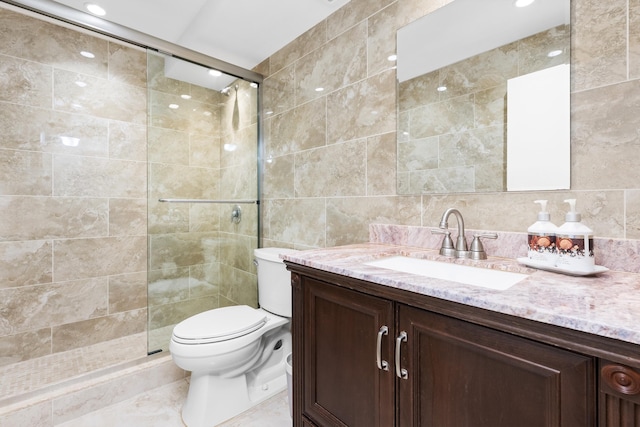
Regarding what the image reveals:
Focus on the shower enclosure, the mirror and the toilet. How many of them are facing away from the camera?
0

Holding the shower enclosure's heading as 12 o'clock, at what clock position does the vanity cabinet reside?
The vanity cabinet is roughly at 11 o'clock from the shower enclosure.

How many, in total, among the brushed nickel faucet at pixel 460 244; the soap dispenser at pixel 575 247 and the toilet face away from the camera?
0

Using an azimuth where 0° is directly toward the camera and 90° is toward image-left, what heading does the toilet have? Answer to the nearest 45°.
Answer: approximately 45°

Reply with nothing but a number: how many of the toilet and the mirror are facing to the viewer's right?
0

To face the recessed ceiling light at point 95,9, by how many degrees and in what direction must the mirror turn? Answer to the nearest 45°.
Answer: approximately 45° to its right

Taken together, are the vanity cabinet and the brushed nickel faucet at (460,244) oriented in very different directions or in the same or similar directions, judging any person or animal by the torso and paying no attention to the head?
same or similar directions

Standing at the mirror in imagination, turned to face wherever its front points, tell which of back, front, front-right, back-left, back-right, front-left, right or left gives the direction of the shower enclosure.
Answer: front-right

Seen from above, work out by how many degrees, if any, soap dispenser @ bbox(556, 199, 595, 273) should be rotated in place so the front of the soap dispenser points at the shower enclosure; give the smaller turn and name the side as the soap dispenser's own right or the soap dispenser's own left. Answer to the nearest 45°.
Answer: approximately 45° to the soap dispenser's own right

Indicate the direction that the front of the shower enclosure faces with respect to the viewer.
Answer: facing the viewer and to the right of the viewer
